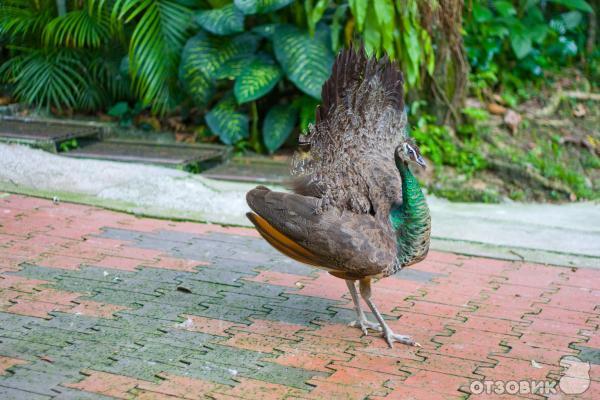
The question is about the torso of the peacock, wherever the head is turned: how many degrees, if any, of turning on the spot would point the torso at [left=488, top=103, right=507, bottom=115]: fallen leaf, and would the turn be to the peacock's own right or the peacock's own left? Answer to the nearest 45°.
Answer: approximately 90° to the peacock's own left

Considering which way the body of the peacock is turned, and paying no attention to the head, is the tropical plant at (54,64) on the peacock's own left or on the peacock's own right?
on the peacock's own left

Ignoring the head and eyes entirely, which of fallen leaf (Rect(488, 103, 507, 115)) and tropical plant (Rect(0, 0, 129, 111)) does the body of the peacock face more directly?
the fallen leaf

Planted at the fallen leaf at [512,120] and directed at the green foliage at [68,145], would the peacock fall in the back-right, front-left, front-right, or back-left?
front-left

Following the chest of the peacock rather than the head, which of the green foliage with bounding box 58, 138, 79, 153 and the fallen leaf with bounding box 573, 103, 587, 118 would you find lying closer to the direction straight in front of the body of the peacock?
the fallen leaf

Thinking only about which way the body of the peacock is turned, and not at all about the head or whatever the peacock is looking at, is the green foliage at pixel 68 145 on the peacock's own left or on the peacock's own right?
on the peacock's own left

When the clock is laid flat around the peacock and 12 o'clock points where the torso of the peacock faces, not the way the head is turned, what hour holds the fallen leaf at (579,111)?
The fallen leaf is roughly at 10 o'clock from the peacock.

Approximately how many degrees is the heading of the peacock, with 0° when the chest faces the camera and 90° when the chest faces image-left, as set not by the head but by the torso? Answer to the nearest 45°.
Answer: approximately 270°

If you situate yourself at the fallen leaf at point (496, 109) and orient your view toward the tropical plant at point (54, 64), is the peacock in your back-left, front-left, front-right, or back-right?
front-left

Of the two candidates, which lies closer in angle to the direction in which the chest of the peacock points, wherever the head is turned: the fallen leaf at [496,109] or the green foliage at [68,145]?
the fallen leaf

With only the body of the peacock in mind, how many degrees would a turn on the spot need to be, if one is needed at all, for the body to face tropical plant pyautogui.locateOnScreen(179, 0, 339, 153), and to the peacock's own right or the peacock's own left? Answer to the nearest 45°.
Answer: approximately 90° to the peacock's own left
